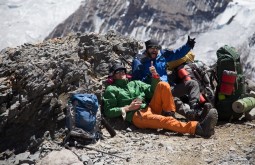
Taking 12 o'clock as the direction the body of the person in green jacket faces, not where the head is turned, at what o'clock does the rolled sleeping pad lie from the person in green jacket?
The rolled sleeping pad is roughly at 10 o'clock from the person in green jacket.

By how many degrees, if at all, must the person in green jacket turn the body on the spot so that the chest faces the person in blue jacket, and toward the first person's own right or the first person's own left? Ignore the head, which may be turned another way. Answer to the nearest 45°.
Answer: approximately 135° to the first person's own left

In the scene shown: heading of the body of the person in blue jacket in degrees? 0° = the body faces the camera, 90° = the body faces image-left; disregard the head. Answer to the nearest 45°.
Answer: approximately 315°

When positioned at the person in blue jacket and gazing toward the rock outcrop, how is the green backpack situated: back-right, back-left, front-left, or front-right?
back-left

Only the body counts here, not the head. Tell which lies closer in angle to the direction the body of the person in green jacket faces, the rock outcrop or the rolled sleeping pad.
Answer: the rolled sleeping pad

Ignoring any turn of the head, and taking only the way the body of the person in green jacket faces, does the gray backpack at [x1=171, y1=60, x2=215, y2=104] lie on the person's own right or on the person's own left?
on the person's own left

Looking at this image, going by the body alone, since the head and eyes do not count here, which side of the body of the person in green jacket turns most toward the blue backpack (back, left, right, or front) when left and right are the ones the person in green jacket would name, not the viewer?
right

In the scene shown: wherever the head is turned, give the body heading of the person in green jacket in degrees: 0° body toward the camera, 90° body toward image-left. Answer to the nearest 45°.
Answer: approximately 315°

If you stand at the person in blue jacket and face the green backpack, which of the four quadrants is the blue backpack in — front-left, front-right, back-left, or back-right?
back-right

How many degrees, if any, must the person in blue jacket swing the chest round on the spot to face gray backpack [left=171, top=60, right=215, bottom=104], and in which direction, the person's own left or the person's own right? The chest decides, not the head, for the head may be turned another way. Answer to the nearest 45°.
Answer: approximately 45° to the person's own left
